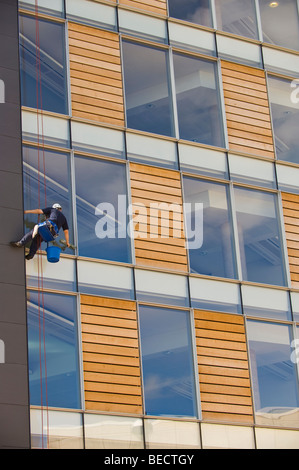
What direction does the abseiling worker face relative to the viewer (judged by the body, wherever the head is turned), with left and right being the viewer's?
facing away from the viewer and to the left of the viewer
